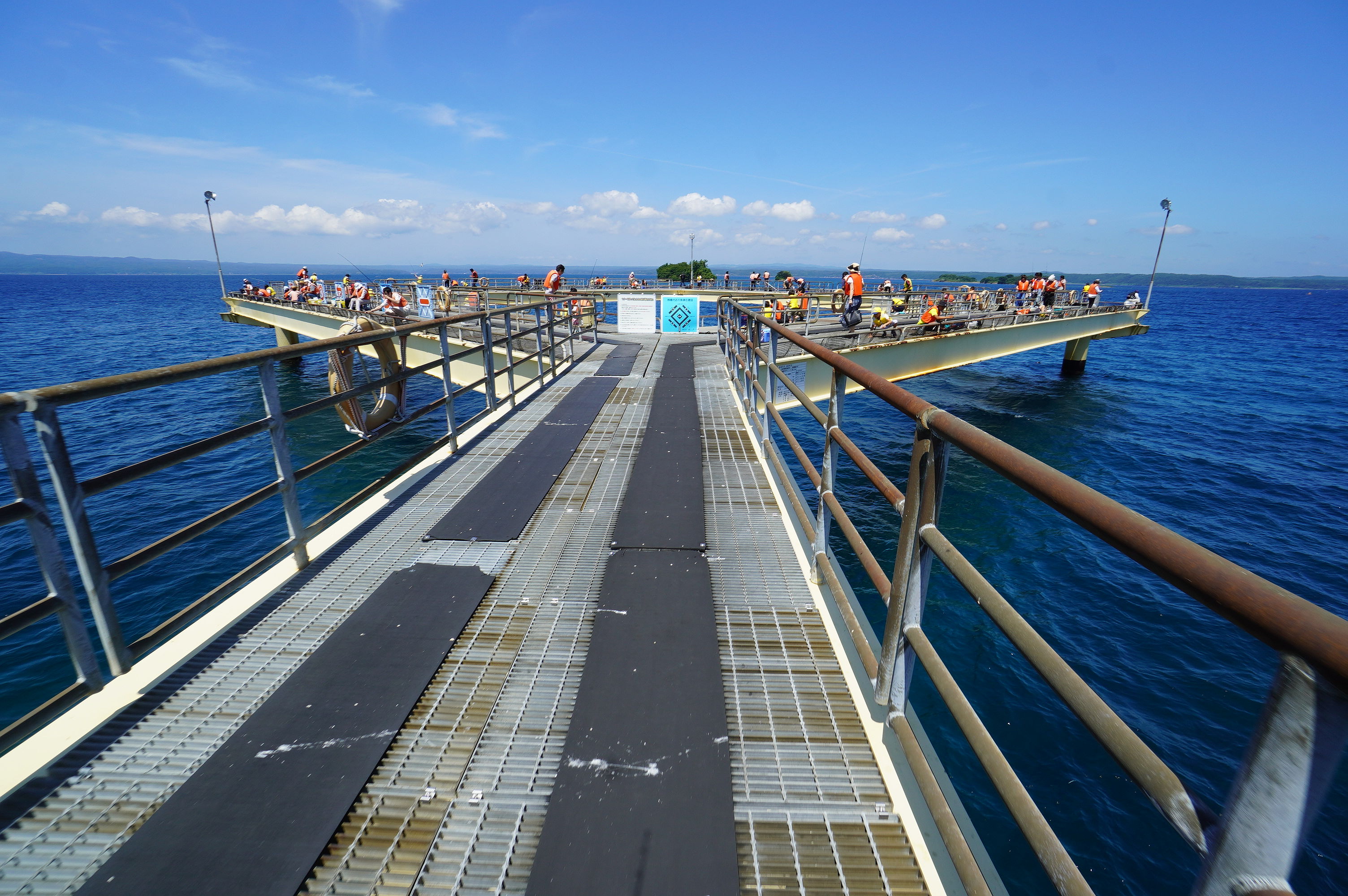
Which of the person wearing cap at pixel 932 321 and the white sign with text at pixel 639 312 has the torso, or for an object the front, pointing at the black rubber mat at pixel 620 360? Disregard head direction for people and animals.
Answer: the white sign with text

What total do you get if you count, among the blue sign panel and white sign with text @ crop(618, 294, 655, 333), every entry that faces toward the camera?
2

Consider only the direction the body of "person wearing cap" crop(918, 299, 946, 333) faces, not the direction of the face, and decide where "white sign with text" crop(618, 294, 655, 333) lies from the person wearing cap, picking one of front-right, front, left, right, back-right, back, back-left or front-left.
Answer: back

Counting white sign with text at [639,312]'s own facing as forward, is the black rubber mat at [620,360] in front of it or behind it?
in front

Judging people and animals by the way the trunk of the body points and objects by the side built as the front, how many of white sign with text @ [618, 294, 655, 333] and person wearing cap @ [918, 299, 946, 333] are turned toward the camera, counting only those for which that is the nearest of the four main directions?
1

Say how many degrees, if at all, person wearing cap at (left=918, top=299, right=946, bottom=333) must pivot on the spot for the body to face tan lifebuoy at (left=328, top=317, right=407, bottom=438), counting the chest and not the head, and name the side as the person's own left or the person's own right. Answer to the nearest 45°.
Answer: approximately 135° to the person's own right

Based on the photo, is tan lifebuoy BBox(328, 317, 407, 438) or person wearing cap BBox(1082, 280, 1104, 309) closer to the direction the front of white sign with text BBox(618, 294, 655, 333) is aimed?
the tan lifebuoy
